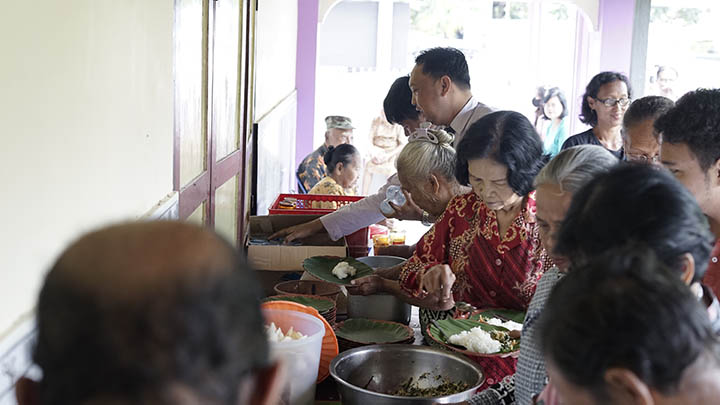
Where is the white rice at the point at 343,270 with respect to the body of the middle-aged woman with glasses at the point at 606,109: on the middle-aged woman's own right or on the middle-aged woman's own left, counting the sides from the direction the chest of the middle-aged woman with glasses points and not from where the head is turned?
on the middle-aged woman's own right

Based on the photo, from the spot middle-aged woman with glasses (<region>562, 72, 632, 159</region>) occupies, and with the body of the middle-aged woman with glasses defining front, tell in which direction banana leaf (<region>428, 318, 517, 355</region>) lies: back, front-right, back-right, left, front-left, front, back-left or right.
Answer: front-right

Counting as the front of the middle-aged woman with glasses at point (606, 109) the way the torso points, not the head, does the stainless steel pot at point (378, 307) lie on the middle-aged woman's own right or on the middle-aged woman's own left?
on the middle-aged woman's own right

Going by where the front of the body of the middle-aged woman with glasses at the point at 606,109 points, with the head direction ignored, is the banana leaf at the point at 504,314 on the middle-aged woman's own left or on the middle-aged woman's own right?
on the middle-aged woman's own right

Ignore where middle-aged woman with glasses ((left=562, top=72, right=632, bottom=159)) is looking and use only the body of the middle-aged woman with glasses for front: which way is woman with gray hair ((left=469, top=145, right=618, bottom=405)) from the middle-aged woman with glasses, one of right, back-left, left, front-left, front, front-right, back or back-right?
front-right

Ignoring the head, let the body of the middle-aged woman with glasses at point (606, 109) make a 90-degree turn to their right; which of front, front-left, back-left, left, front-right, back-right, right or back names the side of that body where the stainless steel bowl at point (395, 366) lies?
front-left

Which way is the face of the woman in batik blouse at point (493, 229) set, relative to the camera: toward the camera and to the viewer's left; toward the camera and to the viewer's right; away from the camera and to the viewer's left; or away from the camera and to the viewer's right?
toward the camera and to the viewer's left

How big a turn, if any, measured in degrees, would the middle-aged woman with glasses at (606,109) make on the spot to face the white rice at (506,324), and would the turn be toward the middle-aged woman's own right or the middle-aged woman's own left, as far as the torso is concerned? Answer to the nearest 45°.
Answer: approximately 45° to the middle-aged woman's own right

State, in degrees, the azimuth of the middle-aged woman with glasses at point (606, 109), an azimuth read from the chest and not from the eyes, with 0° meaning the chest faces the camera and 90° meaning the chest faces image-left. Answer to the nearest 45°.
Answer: approximately 315°
